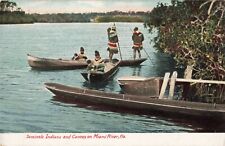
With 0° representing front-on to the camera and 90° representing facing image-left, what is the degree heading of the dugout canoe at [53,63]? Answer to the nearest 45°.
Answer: approximately 90°

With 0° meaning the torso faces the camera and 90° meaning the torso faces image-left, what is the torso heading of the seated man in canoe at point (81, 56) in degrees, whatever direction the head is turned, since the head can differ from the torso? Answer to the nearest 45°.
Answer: approximately 45°
